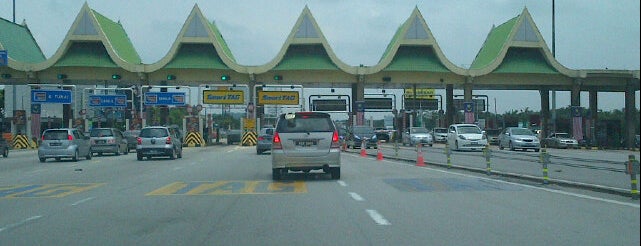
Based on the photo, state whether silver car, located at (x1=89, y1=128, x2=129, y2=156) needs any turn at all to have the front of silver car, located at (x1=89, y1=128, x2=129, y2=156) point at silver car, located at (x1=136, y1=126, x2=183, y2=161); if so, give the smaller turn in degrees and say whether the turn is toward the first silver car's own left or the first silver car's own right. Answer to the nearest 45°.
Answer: approximately 135° to the first silver car's own right

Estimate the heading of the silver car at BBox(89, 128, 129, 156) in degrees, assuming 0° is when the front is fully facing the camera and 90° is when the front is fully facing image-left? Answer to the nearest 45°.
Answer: approximately 225°

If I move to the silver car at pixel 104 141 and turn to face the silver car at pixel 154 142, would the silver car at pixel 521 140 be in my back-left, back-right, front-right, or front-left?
front-left

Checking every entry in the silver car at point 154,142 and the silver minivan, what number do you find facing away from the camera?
2

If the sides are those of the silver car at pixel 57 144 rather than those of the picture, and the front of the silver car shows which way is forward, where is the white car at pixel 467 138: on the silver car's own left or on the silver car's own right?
on the silver car's own right

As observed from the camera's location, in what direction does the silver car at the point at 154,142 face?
facing away from the viewer

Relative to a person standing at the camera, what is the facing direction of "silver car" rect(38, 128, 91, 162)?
facing away from the viewer and to the right of the viewer

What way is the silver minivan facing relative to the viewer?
away from the camera

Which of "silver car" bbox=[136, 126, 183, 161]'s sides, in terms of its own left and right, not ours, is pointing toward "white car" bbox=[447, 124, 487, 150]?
right

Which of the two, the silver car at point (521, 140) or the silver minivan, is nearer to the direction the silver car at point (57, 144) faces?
the silver car
